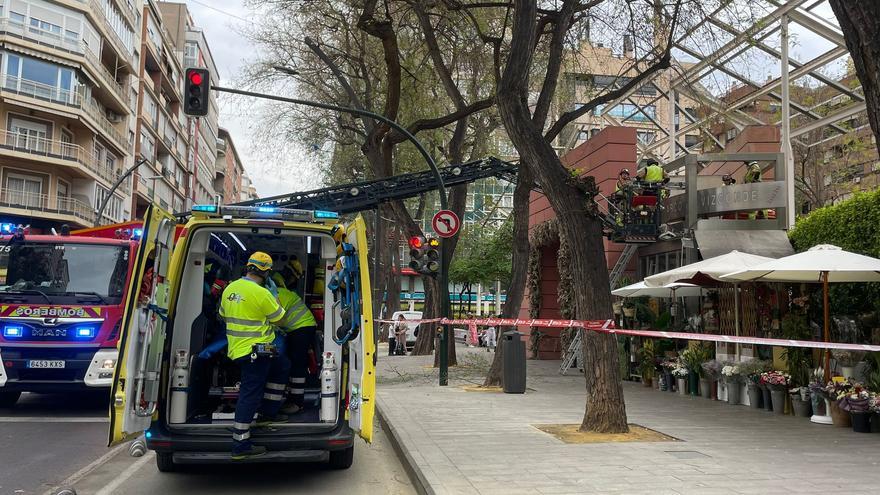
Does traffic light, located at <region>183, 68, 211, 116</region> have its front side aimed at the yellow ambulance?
yes

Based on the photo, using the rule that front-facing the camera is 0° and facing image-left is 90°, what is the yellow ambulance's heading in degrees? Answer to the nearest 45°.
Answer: approximately 180°

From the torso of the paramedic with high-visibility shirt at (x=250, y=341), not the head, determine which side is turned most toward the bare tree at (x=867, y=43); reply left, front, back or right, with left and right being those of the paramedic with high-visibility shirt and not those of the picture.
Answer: right

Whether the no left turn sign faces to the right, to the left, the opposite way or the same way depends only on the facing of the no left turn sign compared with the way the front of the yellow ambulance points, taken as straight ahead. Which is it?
the opposite way

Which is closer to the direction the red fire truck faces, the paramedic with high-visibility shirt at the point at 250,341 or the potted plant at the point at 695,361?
the paramedic with high-visibility shirt

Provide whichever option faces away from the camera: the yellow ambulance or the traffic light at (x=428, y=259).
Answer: the yellow ambulance

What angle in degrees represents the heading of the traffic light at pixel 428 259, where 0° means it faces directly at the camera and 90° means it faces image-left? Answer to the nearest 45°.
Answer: approximately 0°

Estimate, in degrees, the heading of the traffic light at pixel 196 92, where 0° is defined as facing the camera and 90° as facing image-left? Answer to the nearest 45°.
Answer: approximately 0°

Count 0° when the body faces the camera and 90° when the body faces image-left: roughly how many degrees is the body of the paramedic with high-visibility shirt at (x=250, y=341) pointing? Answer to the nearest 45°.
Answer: approximately 225°

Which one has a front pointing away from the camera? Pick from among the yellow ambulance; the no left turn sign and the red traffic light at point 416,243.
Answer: the yellow ambulance

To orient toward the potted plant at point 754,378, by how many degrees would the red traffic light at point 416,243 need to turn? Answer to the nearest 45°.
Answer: approximately 45° to its left
